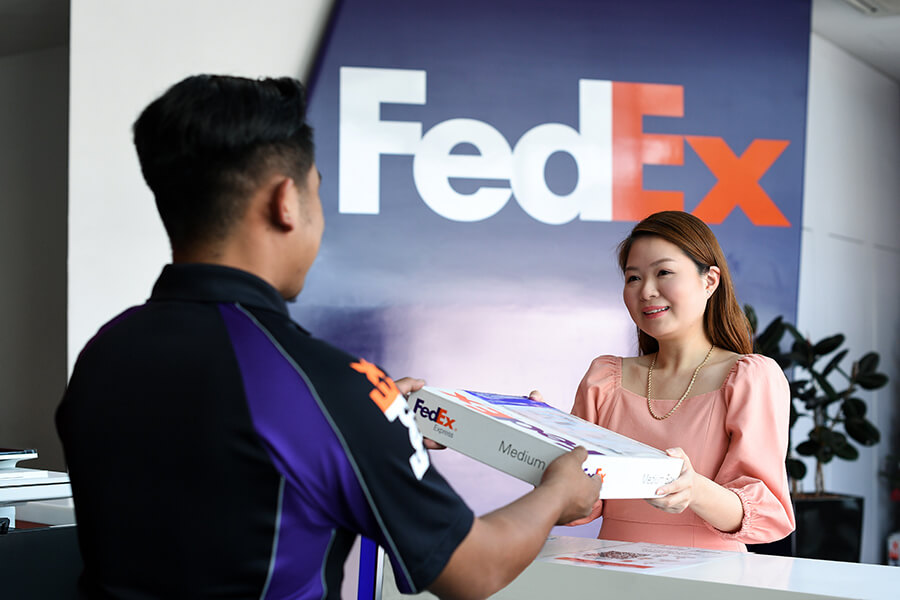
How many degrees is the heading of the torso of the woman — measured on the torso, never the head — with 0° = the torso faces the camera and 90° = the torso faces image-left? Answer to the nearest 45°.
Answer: approximately 45°

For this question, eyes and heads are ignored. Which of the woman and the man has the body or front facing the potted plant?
the man

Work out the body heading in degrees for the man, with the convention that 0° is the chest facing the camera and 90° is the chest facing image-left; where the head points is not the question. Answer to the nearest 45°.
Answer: approximately 225°

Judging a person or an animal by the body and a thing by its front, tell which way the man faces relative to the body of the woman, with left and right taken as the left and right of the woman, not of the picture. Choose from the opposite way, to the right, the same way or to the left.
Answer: the opposite way

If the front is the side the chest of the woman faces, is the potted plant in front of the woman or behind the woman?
behind

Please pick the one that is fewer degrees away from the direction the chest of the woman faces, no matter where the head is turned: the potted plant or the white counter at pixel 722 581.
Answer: the white counter

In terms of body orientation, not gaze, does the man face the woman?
yes

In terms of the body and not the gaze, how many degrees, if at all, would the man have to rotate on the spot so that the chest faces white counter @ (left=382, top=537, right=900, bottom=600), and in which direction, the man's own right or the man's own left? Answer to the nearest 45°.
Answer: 0° — they already face it
